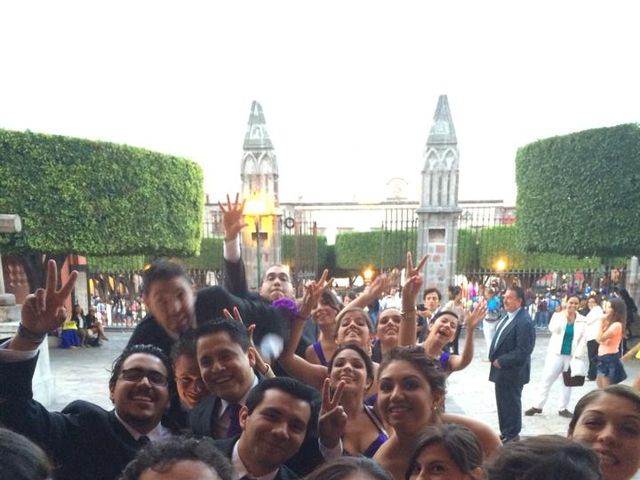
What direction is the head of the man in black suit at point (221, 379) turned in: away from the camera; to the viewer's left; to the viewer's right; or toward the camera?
toward the camera

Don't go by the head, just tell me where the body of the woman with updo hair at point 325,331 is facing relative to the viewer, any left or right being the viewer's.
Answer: facing the viewer

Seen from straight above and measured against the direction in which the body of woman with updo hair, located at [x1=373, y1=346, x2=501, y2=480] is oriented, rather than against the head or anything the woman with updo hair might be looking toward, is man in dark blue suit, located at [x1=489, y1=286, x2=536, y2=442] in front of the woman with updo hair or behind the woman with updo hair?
behind

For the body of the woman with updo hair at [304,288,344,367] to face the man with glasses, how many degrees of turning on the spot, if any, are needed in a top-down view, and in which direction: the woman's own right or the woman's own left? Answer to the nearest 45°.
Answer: approximately 45° to the woman's own right

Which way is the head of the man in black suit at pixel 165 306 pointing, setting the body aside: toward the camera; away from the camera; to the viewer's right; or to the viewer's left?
toward the camera

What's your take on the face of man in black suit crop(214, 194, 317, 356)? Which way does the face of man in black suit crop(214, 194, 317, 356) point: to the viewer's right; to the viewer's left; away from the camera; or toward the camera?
toward the camera

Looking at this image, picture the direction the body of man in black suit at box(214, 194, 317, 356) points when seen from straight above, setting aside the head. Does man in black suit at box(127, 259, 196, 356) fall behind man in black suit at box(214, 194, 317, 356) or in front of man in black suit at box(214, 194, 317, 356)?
in front

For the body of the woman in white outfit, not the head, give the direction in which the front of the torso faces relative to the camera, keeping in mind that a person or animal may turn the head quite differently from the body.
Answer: toward the camera

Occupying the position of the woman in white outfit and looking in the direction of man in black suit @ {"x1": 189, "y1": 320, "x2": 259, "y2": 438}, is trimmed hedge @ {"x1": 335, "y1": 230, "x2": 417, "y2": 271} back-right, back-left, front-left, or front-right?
back-right

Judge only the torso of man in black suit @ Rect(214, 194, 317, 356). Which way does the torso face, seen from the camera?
toward the camera

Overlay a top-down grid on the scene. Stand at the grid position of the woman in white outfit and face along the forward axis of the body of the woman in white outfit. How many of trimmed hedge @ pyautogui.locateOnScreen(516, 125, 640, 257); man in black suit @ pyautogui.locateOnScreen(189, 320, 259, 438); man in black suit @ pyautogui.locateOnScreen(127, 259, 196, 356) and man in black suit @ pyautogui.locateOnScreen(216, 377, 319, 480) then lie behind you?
1

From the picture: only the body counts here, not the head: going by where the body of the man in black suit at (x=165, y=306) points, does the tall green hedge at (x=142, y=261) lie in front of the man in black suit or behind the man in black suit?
behind
